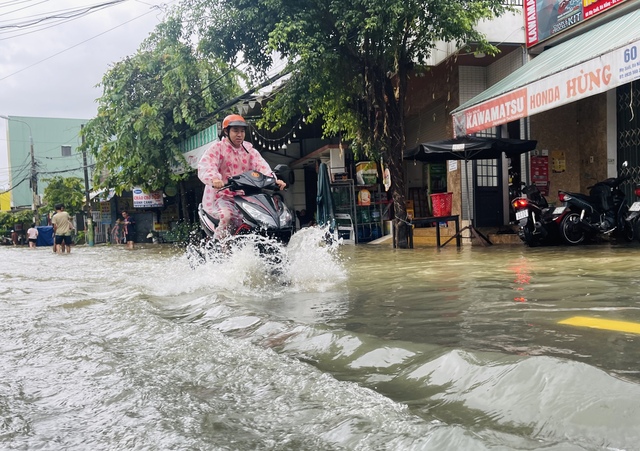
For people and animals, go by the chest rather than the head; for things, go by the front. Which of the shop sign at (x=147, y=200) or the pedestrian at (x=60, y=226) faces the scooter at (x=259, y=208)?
the shop sign

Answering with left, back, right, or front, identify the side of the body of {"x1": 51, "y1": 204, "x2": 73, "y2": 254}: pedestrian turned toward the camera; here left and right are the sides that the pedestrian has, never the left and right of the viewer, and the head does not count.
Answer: back

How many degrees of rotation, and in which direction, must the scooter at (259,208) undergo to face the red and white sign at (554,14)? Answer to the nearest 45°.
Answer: approximately 90° to its left

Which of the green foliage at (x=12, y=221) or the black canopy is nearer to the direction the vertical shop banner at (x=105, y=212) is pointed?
the black canopy

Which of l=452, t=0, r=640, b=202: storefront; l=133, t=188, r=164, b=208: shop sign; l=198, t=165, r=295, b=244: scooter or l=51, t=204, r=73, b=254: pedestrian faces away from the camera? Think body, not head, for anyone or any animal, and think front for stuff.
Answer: the pedestrian

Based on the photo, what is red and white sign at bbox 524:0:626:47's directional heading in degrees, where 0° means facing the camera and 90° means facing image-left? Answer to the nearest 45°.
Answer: approximately 45°

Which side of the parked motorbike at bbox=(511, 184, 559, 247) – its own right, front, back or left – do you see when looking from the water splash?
back
